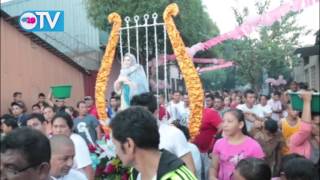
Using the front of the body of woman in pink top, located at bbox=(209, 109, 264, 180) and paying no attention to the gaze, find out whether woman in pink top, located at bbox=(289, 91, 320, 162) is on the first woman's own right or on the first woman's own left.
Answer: on the first woman's own left

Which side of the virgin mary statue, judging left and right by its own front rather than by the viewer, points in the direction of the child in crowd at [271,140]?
left

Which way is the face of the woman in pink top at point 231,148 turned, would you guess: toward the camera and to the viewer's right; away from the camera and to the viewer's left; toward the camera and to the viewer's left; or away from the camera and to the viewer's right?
toward the camera and to the viewer's left

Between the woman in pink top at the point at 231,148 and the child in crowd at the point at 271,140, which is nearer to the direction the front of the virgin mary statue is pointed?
the woman in pink top

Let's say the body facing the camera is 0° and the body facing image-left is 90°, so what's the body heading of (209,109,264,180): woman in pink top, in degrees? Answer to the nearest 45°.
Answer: approximately 45°

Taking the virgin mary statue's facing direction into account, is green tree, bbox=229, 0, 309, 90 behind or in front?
behind

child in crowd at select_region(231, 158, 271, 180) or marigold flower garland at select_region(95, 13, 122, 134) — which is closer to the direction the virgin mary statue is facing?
the child in crowd
